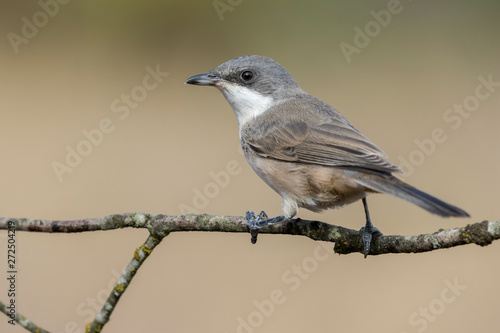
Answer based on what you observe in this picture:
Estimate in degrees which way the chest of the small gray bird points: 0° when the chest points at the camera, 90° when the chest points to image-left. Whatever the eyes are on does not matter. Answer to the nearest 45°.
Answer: approximately 90°
